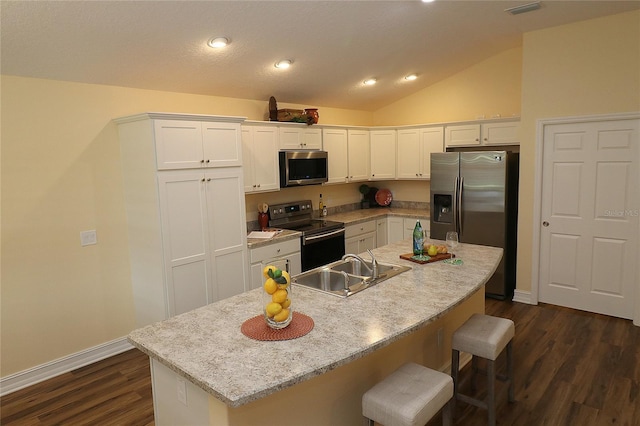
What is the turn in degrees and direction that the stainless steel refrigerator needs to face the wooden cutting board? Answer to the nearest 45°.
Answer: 0° — it already faces it

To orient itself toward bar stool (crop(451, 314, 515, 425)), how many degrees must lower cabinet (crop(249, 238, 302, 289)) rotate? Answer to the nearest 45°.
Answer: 0° — it already faces it

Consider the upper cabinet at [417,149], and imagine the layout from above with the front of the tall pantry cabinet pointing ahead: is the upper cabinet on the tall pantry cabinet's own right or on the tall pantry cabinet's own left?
on the tall pantry cabinet's own left

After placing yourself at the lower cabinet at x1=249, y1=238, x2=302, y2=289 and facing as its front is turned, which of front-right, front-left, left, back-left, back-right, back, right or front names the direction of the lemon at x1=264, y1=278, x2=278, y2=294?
front-right

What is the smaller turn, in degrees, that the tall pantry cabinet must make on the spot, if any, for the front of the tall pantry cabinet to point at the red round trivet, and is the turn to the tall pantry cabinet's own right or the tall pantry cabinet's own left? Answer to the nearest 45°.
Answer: approximately 45° to the tall pantry cabinet's own right

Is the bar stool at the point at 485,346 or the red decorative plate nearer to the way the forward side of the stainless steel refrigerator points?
the bar stool

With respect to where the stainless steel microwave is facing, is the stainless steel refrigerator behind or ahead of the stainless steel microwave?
ahead

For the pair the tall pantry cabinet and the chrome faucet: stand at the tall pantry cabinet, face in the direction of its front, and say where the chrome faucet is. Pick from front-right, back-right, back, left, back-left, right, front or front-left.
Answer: front

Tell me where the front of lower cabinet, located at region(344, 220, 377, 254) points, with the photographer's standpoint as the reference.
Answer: facing the viewer and to the right of the viewer

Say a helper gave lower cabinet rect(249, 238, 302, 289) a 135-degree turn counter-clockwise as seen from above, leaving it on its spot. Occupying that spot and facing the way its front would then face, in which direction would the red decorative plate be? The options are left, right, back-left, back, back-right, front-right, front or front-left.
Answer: front-right

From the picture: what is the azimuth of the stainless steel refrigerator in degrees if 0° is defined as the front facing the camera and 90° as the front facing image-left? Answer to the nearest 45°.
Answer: approximately 0°

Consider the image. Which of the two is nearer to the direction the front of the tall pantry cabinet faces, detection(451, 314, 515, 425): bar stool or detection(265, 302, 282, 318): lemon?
the bar stool

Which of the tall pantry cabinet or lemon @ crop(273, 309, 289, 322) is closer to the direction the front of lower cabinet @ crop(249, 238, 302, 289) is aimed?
the lemon
